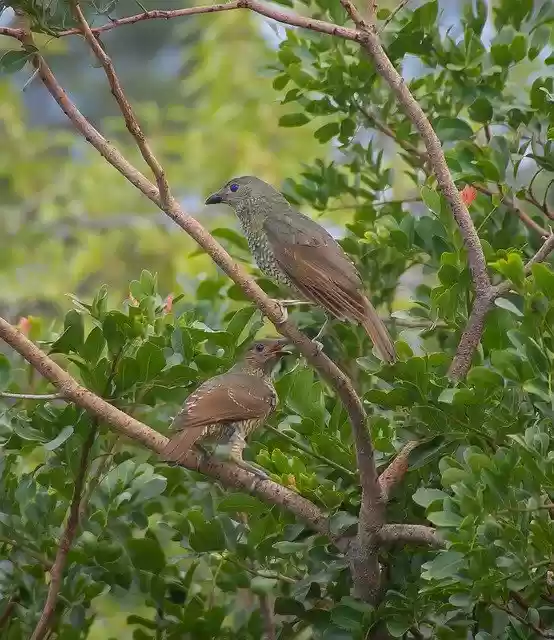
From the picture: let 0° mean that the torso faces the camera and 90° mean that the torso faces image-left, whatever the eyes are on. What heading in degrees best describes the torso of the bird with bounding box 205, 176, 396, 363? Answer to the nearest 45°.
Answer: approximately 90°
